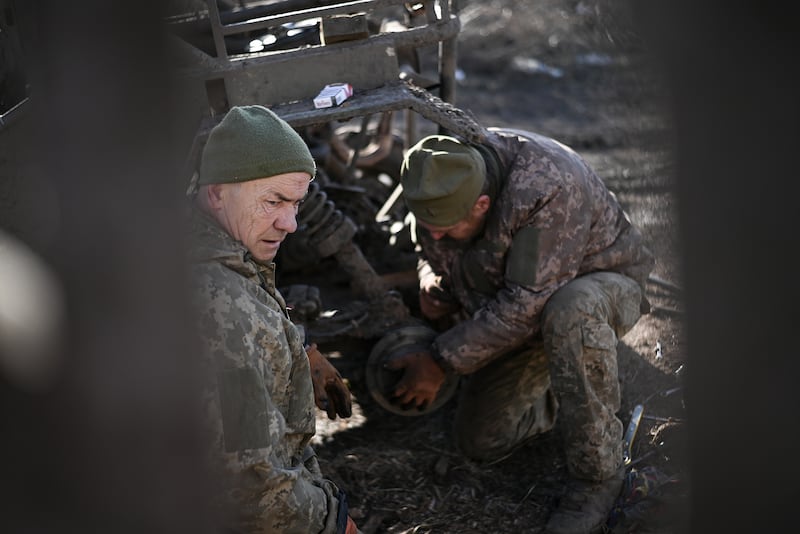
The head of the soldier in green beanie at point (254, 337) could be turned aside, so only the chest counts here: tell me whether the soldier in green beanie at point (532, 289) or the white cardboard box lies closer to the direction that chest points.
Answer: the soldier in green beanie

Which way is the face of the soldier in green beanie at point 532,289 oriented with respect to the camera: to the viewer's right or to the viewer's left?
to the viewer's left

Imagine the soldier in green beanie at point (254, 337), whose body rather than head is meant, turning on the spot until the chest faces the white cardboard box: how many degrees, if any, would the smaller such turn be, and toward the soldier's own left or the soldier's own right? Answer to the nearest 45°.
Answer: approximately 90° to the soldier's own left

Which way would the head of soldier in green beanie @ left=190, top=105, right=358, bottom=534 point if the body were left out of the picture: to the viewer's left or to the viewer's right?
to the viewer's right

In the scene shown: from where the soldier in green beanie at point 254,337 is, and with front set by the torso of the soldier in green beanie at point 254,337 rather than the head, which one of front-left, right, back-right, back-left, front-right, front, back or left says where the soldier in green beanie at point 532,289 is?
front-left

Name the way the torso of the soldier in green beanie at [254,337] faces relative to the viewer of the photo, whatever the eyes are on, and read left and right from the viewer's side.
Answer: facing to the right of the viewer
